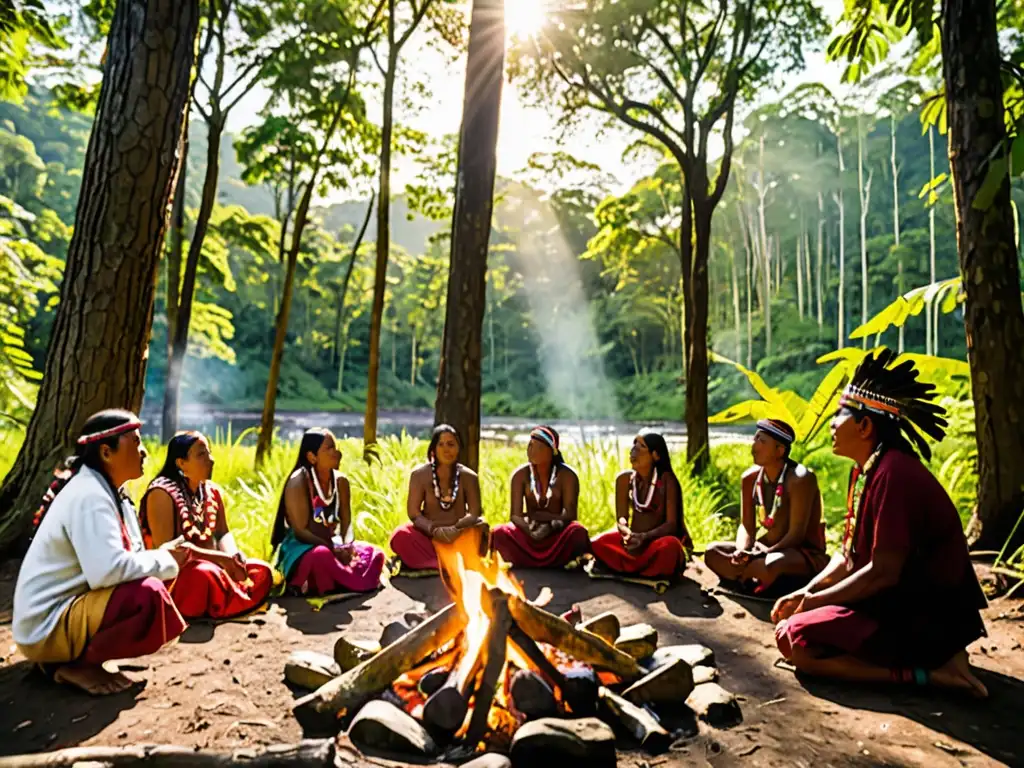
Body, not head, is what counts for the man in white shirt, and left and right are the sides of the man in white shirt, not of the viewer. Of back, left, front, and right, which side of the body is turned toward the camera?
right

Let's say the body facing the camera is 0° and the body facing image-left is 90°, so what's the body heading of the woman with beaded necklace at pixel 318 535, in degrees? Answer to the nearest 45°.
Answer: approximately 315°

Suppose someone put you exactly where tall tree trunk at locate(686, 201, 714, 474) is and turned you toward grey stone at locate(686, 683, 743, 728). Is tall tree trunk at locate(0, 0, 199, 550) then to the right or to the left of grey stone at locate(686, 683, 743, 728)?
right

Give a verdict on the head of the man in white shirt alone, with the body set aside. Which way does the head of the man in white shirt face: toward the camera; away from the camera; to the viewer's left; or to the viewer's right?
to the viewer's right

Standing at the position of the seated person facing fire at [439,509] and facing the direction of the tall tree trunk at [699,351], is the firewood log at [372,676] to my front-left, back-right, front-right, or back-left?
back-right

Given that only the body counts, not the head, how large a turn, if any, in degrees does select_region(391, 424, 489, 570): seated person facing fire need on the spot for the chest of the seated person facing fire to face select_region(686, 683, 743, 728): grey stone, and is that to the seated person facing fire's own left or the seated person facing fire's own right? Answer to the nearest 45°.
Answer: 0° — they already face it

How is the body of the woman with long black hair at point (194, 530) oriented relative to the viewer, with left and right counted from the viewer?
facing the viewer and to the right of the viewer

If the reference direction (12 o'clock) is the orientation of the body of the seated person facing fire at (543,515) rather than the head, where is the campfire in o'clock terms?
The campfire is roughly at 12 o'clock from the seated person facing fire.

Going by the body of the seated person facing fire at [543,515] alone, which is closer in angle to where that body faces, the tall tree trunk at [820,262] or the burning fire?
the burning fire

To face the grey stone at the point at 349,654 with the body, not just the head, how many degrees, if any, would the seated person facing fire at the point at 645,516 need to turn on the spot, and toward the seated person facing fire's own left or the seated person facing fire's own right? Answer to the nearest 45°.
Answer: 0° — they already face it

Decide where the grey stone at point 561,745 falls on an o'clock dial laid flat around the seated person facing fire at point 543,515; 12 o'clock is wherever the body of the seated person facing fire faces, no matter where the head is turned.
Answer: The grey stone is roughly at 12 o'clock from the seated person facing fire.

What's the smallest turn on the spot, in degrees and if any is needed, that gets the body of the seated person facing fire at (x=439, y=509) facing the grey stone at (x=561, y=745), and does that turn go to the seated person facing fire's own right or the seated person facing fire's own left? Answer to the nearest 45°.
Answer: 0° — they already face it
